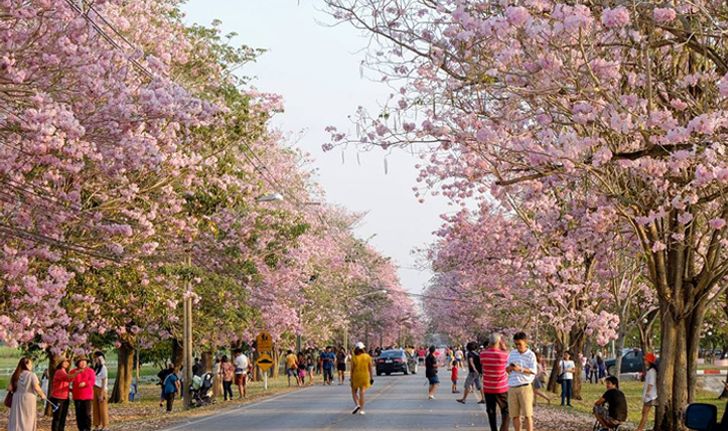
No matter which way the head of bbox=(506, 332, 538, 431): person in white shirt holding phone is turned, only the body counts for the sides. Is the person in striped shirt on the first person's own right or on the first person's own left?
on the first person's own right

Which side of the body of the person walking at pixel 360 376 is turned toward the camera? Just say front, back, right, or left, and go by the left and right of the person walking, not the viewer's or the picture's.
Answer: back

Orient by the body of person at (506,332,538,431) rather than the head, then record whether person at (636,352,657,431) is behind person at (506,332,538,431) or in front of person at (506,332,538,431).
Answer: behind

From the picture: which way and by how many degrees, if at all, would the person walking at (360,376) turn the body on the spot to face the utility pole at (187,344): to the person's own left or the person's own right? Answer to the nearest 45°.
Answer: approximately 45° to the person's own left
